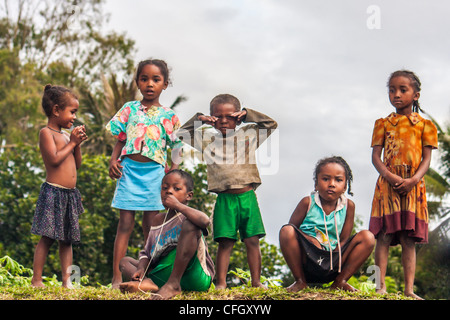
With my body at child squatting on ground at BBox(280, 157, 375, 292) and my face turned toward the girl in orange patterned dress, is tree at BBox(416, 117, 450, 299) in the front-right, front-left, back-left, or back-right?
front-left

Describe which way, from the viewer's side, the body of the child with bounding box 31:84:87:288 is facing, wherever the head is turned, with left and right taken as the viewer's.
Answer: facing the viewer and to the right of the viewer

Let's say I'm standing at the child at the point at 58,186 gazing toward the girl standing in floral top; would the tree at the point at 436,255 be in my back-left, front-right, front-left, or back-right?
front-left

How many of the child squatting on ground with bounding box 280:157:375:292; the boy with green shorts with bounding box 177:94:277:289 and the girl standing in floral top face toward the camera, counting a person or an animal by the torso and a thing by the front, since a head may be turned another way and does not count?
3

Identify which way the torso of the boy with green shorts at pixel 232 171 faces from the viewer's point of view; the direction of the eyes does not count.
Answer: toward the camera

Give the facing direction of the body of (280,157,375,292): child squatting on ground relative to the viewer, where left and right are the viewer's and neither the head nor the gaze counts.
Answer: facing the viewer

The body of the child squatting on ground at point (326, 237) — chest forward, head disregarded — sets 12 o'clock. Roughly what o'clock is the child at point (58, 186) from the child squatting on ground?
The child is roughly at 3 o'clock from the child squatting on ground.

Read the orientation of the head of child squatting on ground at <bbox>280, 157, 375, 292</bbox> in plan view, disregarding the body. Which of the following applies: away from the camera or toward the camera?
toward the camera

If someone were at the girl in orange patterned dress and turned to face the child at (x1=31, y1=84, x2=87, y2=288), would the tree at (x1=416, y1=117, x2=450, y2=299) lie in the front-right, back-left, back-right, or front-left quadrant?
back-right

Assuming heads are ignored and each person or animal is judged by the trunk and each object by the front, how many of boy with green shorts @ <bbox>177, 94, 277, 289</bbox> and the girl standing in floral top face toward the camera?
2

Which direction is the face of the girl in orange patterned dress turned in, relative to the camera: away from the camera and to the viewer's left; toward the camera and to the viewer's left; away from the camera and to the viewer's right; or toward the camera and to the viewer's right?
toward the camera and to the viewer's left

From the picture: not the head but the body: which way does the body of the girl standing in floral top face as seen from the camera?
toward the camera
